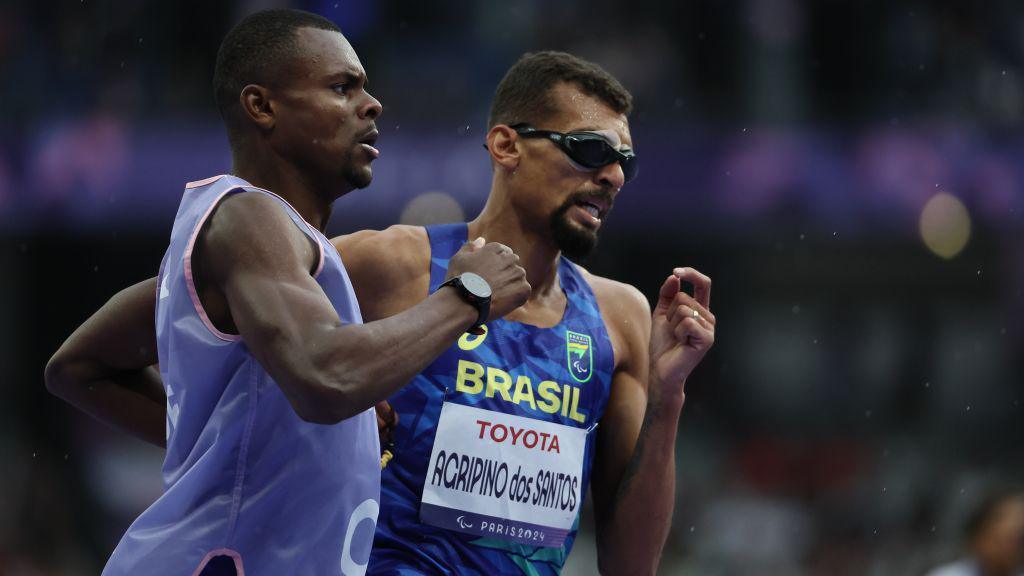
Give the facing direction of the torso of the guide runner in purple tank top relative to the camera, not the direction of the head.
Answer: to the viewer's right
